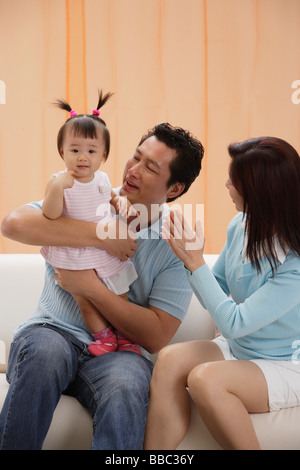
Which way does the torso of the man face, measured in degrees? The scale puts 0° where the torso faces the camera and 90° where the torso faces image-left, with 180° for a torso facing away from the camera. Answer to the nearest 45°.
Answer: approximately 0°

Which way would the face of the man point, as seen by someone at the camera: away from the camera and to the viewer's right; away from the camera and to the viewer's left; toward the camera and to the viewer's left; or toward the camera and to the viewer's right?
toward the camera and to the viewer's left
